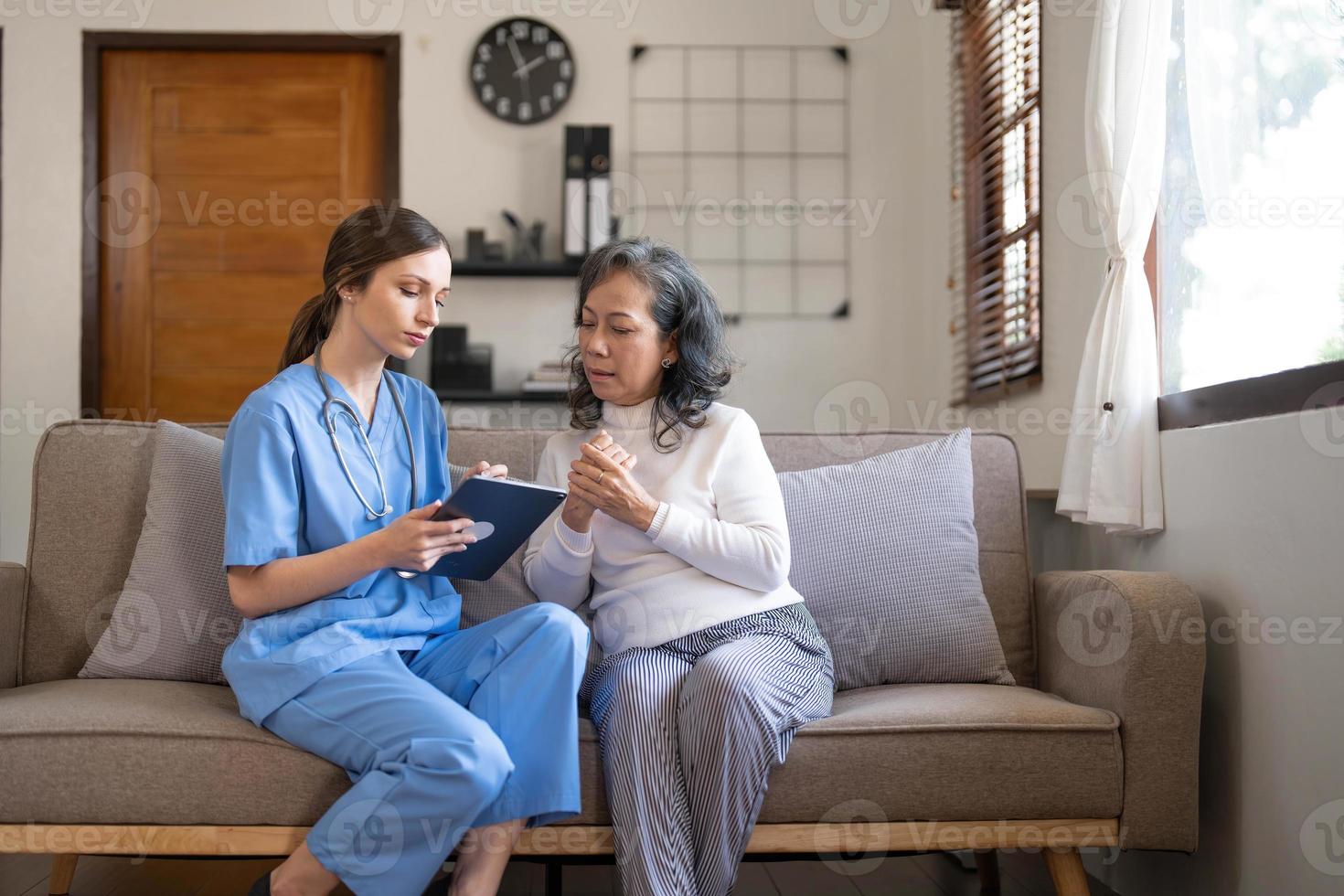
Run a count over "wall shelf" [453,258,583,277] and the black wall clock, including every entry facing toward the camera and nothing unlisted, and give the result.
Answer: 2

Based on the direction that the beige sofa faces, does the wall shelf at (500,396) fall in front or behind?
behind

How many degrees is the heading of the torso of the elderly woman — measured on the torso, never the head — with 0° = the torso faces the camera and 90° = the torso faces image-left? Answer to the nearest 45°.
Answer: approximately 45°

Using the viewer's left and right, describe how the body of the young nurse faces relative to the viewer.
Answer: facing the viewer and to the right of the viewer

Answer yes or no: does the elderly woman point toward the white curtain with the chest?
no

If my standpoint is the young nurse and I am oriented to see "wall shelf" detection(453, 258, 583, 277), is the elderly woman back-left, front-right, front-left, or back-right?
front-right

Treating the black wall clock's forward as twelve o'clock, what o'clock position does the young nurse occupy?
The young nurse is roughly at 12 o'clock from the black wall clock.

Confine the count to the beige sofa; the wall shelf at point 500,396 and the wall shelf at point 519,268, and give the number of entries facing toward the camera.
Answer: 3

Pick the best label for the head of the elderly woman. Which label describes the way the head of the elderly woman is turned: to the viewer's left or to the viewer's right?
to the viewer's left

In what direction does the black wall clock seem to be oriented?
toward the camera

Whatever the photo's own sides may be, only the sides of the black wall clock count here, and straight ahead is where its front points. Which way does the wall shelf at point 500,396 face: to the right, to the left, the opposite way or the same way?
the same way

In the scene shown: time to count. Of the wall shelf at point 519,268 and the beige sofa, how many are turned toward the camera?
2

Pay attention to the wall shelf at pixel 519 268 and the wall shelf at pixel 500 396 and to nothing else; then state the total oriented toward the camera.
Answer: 2

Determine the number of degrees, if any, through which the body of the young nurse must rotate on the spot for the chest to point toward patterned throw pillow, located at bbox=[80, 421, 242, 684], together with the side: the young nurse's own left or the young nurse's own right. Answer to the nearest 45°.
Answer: approximately 180°

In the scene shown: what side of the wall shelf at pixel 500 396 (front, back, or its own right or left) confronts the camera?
front

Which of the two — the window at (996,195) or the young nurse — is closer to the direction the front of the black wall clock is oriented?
the young nurse

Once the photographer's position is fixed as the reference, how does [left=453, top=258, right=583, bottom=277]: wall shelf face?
facing the viewer
